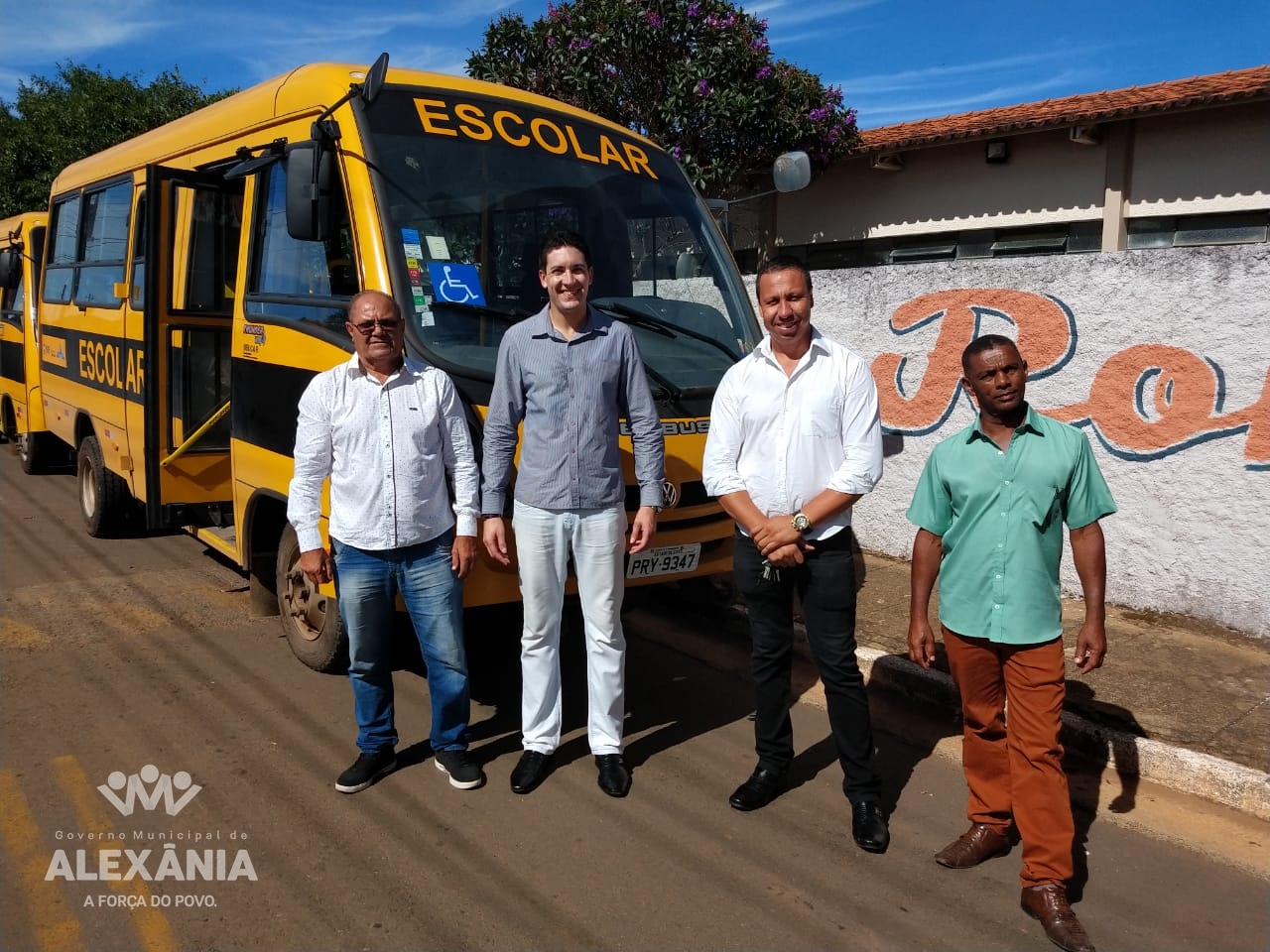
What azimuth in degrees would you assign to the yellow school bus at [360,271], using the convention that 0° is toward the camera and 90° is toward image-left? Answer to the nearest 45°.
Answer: approximately 315°

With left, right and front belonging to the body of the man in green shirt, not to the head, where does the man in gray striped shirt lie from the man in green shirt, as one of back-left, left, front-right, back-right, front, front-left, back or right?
right

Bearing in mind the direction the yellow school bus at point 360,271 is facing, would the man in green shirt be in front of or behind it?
in front

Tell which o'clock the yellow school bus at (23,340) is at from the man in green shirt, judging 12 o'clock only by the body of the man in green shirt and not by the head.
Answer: The yellow school bus is roughly at 4 o'clock from the man in green shirt.

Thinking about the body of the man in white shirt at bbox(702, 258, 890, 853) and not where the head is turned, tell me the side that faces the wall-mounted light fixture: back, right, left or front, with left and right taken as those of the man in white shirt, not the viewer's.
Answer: back

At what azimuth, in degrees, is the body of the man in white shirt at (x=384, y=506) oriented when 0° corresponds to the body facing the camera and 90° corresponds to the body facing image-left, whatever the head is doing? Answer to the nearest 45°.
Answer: approximately 0°

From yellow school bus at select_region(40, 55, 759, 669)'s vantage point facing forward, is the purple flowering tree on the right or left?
on its left

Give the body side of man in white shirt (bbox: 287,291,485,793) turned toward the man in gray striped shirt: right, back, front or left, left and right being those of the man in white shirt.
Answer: left

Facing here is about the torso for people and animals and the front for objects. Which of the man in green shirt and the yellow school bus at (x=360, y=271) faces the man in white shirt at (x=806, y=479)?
the yellow school bus

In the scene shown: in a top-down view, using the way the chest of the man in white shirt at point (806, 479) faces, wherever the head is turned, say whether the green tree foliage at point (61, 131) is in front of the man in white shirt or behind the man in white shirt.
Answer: behind
